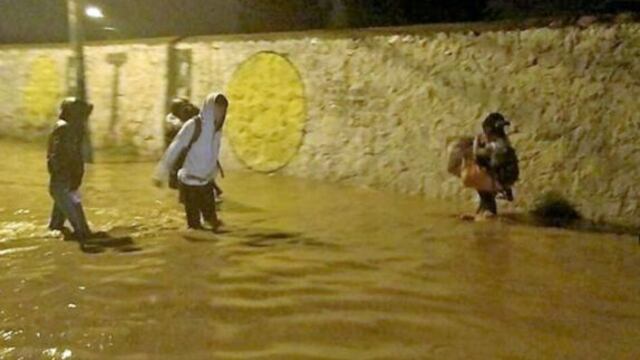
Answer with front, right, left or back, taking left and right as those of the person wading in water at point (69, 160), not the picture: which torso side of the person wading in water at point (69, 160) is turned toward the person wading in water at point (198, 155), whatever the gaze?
front

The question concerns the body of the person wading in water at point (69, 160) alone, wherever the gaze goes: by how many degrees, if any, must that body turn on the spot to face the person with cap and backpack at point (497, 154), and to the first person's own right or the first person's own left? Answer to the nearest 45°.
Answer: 0° — they already face them
